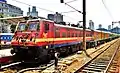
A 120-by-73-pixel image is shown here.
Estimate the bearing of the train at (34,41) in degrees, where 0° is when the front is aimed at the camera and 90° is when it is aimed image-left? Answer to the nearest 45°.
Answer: approximately 45°

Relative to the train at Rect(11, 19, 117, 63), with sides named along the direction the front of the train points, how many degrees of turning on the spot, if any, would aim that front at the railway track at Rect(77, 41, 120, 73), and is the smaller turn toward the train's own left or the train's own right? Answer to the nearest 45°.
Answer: approximately 135° to the train's own left
